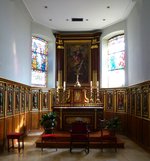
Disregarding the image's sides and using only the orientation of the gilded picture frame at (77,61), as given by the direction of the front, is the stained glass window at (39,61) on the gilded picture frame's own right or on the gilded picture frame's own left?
on the gilded picture frame's own right

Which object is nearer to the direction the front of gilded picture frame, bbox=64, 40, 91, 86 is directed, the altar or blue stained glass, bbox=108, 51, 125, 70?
the altar

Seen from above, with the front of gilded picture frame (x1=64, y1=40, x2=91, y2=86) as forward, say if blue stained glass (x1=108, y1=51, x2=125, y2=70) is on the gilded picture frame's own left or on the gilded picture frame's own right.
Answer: on the gilded picture frame's own left

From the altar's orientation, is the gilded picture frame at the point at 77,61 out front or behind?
behind

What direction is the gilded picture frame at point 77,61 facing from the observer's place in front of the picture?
facing the viewer

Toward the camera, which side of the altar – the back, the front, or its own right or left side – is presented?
front

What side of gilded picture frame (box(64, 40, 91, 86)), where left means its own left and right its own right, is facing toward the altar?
front

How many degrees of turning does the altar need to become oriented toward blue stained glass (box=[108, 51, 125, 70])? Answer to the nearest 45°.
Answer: approximately 135° to its left

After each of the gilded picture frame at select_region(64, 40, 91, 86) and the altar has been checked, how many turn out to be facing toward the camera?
2
